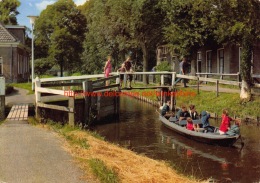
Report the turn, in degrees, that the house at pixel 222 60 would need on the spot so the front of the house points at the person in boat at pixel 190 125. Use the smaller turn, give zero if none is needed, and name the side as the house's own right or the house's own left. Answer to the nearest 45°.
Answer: approximately 45° to the house's own left

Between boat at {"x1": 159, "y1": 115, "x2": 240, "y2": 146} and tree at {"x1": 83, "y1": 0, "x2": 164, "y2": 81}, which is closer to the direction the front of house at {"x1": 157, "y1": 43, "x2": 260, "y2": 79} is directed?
the boat

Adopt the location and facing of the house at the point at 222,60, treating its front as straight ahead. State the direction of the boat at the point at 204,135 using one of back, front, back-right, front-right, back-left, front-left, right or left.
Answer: front-left

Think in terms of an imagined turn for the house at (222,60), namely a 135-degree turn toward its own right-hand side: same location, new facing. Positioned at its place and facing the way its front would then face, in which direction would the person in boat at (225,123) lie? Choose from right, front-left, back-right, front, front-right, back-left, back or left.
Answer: back

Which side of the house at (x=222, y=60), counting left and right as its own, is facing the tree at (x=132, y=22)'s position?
right
